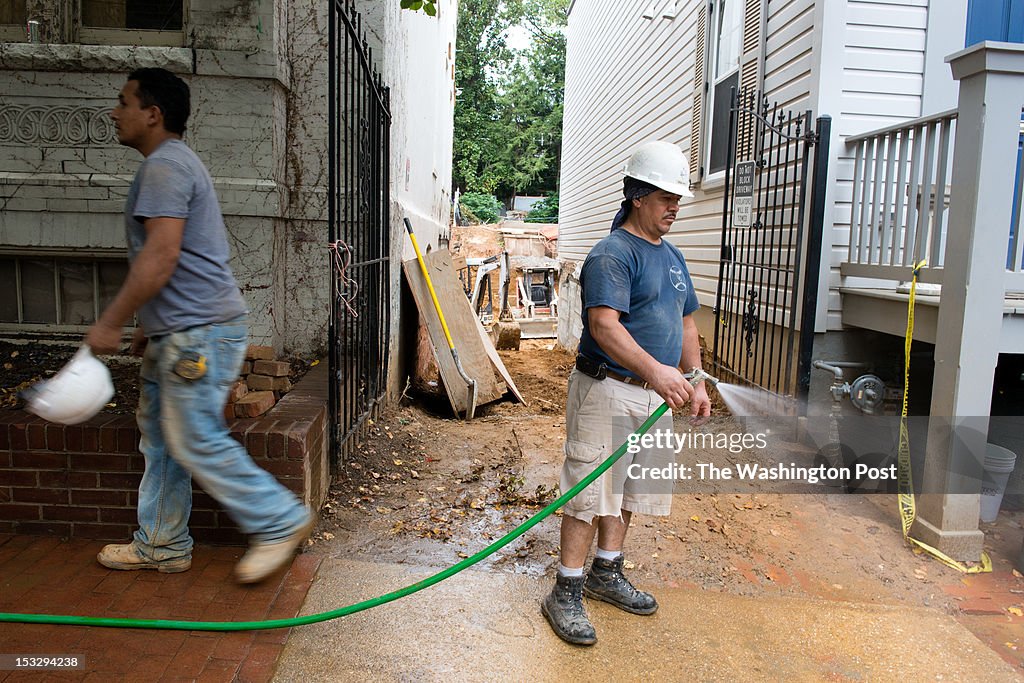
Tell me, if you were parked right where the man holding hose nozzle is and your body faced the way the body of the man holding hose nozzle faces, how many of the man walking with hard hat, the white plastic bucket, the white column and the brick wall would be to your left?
2

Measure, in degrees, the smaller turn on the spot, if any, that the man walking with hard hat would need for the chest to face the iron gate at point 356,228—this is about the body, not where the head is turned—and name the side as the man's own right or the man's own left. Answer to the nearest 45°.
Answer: approximately 135° to the man's own right

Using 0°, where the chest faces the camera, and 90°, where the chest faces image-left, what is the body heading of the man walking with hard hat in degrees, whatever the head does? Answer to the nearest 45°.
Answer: approximately 90°

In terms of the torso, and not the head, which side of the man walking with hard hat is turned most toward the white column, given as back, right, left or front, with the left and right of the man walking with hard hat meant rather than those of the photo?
back

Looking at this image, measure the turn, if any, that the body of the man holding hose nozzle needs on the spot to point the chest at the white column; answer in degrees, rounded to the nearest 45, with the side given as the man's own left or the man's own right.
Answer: approximately 90° to the man's own left

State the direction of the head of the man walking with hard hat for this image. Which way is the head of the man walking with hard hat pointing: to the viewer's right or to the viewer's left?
to the viewer's left

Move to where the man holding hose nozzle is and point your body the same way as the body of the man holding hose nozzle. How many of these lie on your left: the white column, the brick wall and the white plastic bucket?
2

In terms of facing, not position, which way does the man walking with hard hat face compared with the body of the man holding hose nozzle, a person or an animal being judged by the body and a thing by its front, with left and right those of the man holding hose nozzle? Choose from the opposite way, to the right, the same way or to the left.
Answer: to the right

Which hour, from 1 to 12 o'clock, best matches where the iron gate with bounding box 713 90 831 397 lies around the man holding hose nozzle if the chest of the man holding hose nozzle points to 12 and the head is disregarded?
The iron gate is roughly at 8 o'clock from the man holding hose nozzle.

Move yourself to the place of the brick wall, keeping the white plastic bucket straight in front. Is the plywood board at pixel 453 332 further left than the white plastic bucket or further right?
left

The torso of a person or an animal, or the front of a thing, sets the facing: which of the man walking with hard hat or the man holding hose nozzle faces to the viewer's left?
the man walking with hard hat

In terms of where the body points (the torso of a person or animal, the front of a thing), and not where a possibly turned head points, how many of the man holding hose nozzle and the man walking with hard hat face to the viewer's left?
1

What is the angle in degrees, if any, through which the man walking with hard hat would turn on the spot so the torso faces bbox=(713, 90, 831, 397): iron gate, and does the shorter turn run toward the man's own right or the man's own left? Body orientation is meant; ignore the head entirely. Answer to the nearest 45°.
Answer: approximately 135° to the man's own right

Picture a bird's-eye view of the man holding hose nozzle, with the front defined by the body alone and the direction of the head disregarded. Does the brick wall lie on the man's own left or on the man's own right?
on the man's own right

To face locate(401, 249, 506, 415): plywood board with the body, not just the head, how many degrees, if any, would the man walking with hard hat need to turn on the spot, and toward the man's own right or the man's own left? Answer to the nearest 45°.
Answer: approximately 135° to the man's own right
